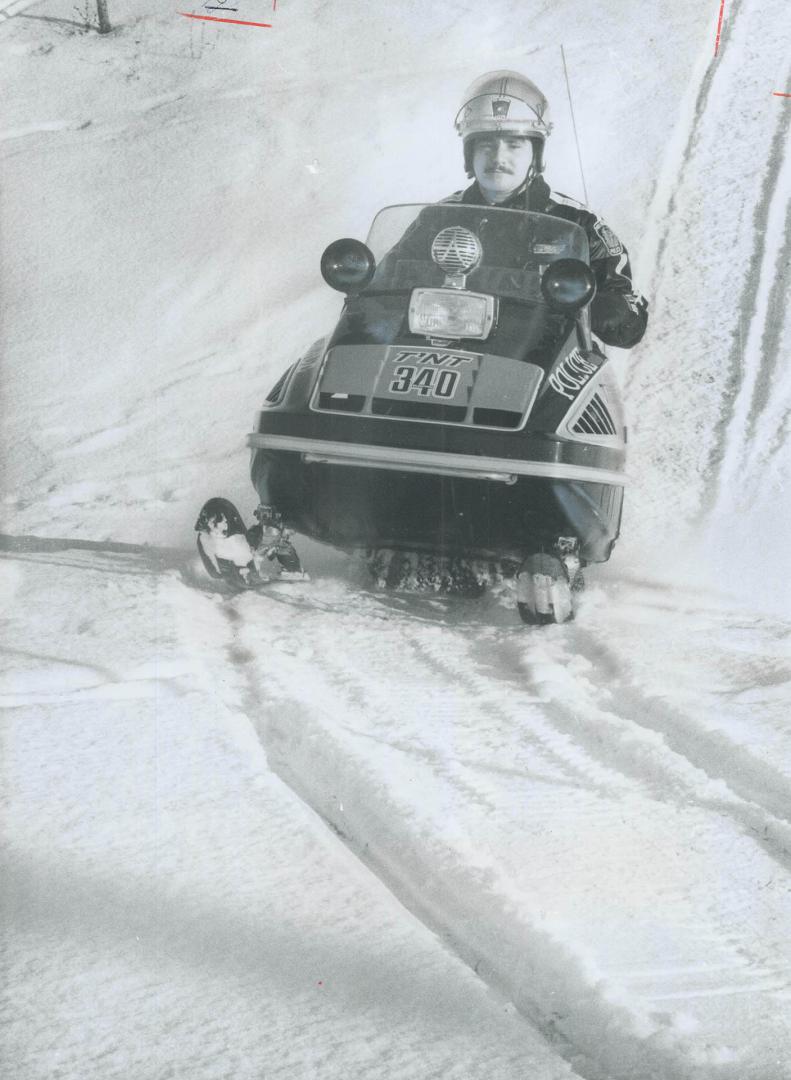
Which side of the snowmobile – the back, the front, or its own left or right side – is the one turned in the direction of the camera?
front

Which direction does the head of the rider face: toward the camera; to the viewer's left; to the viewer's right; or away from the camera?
toward the camera

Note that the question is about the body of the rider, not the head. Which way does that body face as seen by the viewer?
toward the camera
